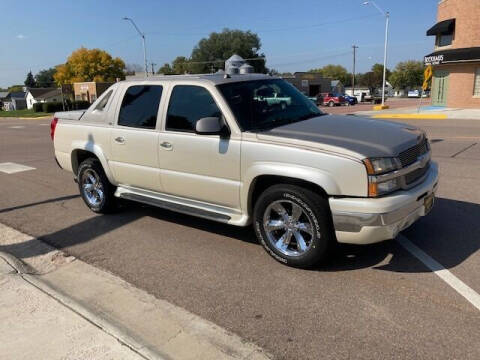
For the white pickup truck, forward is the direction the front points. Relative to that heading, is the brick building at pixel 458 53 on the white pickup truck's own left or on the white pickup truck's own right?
on the white pickup truck's own left

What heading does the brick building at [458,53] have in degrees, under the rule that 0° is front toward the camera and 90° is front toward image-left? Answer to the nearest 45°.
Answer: approximately 45°

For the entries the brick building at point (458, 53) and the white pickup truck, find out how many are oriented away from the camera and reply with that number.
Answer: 0

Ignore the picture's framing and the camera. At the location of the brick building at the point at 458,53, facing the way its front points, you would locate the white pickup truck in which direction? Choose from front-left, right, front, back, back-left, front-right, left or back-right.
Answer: front-left

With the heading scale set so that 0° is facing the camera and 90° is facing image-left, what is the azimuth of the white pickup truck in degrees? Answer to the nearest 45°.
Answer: approximately 315°
